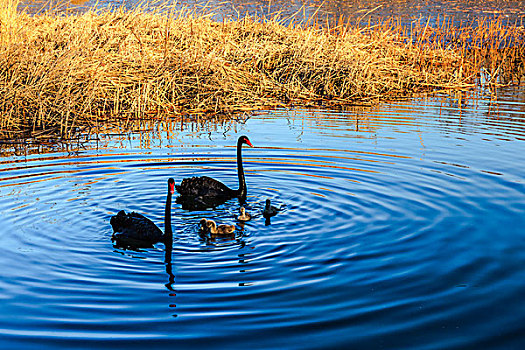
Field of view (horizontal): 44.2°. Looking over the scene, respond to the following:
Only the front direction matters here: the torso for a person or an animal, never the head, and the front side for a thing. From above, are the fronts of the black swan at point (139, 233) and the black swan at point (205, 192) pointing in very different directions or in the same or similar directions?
same or similar directions

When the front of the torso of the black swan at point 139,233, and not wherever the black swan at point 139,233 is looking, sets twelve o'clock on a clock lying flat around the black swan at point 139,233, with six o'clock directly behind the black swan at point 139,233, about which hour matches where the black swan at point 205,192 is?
the black swan at point 205,192 is roughly at 10 o'clock from the black swan at point 139,233.

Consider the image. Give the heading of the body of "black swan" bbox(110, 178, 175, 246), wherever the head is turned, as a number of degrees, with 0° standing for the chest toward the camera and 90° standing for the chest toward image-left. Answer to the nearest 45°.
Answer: approximately 270°

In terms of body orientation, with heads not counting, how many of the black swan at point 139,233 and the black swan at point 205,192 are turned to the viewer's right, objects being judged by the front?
2

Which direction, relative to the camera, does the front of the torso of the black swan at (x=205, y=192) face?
to the viewer's right

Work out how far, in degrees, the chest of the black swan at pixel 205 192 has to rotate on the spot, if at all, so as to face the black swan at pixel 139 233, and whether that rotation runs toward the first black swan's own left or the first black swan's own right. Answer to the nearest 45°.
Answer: approximately 90° to the first black swan's own right
